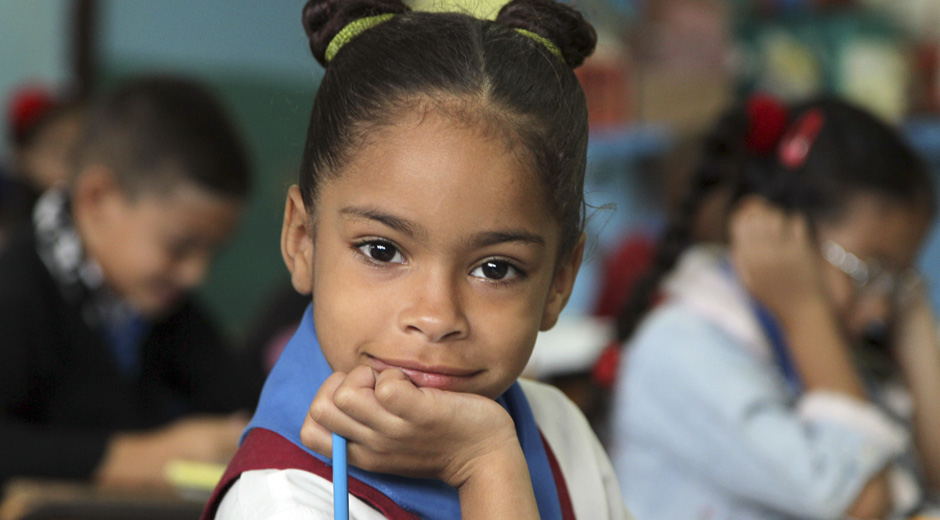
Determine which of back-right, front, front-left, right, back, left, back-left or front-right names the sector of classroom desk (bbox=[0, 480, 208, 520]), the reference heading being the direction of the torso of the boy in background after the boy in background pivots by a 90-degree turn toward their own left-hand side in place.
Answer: back-right

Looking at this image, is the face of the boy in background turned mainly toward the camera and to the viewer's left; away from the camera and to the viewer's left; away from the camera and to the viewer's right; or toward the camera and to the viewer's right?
toward the camera and to the viewer's right

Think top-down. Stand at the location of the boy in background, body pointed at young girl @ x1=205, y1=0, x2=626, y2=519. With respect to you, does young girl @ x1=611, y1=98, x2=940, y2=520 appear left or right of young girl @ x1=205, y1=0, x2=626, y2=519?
left

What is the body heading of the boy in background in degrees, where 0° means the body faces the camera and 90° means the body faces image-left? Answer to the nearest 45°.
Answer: approximately 315°

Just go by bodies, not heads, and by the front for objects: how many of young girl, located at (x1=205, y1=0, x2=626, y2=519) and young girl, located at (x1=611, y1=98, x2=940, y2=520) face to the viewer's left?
0

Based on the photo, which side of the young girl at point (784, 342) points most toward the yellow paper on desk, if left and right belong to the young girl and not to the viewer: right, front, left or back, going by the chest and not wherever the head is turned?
right

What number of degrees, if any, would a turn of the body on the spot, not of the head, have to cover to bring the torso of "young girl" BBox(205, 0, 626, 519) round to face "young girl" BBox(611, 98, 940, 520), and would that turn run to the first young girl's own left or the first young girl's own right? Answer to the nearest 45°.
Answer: approximately 135° to the first young girl's own left

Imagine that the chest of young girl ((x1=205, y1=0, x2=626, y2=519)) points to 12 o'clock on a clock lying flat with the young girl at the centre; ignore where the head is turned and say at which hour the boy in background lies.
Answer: The boy in background is roughly at 5 o'clock from the young girl.

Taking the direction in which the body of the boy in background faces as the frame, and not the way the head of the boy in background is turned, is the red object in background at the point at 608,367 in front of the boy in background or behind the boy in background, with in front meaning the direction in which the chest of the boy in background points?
in front

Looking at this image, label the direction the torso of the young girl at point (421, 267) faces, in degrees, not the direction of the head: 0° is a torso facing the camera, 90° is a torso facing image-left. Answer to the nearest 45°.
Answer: approximately 0°

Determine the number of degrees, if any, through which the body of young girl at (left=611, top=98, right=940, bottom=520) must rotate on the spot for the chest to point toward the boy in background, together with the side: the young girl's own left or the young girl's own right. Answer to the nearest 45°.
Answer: approximately 135° to the young girl's own right

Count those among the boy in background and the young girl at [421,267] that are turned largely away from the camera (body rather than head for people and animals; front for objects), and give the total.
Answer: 0
